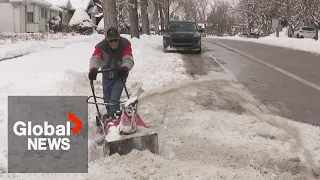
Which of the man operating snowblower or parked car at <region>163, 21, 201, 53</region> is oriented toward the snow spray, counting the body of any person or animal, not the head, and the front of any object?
the parked car

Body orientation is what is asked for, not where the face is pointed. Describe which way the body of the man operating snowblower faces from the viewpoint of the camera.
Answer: toward the camera

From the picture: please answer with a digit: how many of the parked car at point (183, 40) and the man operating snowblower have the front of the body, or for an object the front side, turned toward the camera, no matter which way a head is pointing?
2

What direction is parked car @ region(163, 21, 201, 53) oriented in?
toward the camera

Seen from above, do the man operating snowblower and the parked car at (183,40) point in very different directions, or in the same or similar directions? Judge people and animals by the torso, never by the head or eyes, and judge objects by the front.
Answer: same or similar directions

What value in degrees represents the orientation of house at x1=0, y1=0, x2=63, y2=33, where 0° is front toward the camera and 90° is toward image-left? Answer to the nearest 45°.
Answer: approximately 315°

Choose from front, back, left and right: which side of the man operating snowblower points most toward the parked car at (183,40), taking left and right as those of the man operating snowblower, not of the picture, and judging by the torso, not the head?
back

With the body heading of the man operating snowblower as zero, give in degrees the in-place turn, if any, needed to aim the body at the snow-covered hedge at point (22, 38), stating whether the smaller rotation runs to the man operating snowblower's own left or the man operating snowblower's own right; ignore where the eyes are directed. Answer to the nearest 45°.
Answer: approximately 180°

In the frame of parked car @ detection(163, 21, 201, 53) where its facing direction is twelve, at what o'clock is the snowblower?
The snowblower is roughly at 12 o'clock from the parked car.

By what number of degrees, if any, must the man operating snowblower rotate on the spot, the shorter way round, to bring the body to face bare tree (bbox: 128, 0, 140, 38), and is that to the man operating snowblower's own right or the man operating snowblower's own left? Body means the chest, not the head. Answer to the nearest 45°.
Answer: approximately 180°

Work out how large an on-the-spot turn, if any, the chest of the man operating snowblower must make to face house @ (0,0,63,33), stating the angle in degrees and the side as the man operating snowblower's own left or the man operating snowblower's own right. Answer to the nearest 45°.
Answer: approximately 180°
